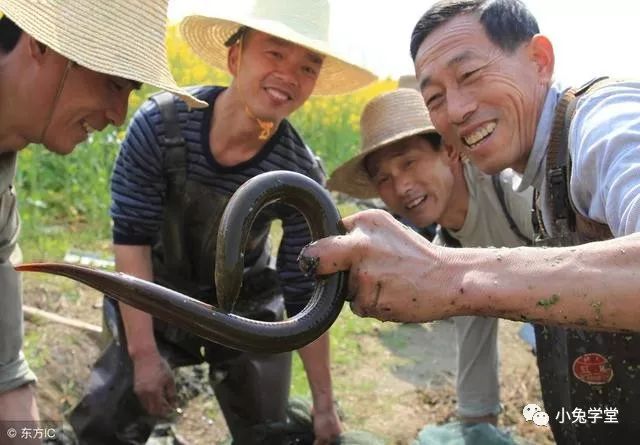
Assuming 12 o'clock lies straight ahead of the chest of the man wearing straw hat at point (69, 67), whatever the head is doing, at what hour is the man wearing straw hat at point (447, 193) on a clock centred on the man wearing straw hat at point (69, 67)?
the man wearing straw hat at point (447, 193) is roughly at 11 o'clock from the man wearing straw hat at point (69, 67).

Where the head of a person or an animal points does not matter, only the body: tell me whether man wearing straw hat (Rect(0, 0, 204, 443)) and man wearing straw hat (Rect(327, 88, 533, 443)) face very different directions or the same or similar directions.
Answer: very different directions

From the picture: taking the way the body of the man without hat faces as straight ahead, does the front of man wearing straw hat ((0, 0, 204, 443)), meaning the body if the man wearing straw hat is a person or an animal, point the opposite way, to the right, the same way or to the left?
the opposite way

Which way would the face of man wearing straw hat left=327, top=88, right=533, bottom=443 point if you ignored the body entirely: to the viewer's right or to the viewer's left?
to the viewer's left

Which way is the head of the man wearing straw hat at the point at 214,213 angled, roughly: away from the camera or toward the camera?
toward the camera

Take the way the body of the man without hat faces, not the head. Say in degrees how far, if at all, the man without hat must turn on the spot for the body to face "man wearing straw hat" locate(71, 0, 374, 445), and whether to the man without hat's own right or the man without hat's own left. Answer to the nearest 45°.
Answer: approximately 90° to the man without hat's own right

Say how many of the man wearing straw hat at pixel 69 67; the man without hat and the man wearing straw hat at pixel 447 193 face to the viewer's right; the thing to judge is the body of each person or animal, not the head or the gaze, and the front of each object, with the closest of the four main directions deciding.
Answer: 1

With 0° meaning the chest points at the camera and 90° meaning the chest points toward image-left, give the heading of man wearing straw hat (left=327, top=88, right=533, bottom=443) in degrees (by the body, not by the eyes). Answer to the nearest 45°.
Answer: approximately 45°

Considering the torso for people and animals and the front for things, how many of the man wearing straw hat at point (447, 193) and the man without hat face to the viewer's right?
0

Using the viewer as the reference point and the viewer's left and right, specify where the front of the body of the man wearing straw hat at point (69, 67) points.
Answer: facing to the right of the viewer

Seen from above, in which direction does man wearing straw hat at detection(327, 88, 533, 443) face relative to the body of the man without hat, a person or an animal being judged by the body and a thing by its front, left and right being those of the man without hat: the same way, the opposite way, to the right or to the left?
the same way

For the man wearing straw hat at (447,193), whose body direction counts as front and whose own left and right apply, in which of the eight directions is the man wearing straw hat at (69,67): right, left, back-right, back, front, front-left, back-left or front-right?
front

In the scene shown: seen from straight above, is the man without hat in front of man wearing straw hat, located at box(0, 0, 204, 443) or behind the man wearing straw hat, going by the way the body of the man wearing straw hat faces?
in front
